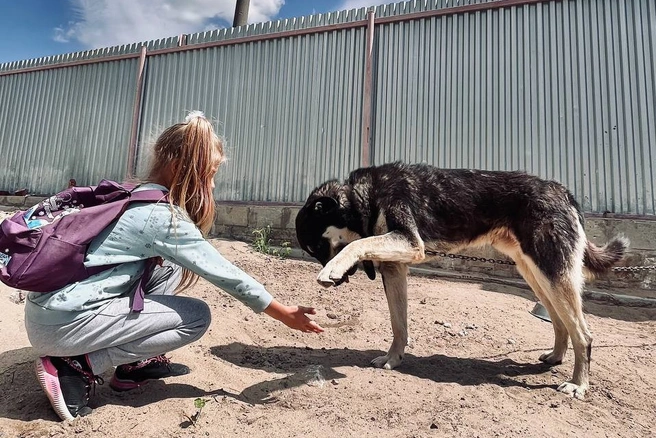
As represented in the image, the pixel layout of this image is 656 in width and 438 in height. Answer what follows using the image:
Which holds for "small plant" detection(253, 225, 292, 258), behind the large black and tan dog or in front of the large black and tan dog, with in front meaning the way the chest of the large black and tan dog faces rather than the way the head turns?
in front

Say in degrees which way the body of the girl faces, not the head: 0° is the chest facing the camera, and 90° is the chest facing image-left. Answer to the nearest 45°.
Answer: approximately 270°

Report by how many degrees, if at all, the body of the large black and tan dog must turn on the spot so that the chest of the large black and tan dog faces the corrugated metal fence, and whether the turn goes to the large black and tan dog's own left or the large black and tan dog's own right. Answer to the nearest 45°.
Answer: approximately 90° to the large black and tan dog's own right

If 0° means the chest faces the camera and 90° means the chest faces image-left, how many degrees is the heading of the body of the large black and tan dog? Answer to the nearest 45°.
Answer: approximately 90°

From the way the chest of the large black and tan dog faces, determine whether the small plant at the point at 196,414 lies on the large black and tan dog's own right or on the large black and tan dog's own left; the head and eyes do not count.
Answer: on the large black and tan dog's own left

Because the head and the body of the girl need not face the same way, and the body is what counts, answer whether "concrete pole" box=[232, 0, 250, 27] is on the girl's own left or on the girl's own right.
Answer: on the girl's own left

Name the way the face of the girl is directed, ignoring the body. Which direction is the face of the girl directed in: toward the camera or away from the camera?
away from the camera
